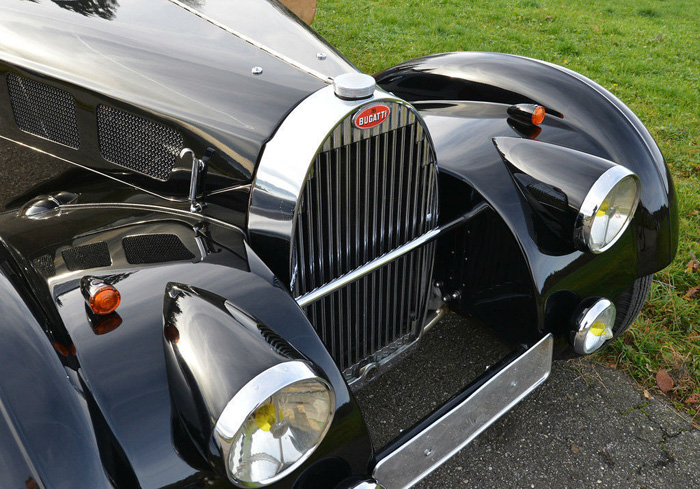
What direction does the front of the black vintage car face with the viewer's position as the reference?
facing the viewer and to the right of the viewer
